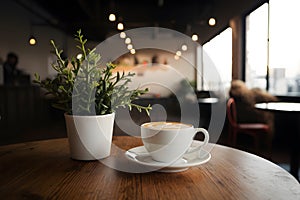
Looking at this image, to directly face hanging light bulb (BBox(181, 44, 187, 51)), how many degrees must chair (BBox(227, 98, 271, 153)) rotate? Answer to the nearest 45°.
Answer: approximately 135° to its left

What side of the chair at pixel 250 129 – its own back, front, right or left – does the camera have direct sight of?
right

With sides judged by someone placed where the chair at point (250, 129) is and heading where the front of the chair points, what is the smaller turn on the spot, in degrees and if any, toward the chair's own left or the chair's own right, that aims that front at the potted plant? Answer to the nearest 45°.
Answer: approximately 90° to the chair's own right

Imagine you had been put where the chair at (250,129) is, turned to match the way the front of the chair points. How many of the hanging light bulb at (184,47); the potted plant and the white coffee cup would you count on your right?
2

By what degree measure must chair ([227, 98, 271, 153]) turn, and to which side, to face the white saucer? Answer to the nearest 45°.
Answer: approximately 90° to its right

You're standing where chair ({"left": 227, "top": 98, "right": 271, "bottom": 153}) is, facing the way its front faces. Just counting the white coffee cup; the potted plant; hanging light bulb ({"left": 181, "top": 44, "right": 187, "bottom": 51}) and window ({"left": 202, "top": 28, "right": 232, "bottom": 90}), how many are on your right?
2

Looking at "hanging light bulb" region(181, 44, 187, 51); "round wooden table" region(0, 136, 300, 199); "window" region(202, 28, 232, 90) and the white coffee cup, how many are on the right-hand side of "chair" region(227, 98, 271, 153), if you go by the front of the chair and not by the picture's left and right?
2

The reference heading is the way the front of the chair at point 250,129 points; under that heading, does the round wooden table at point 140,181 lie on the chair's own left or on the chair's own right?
on the chair's own right

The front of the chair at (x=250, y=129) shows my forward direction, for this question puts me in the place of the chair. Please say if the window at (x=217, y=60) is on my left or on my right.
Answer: on my left

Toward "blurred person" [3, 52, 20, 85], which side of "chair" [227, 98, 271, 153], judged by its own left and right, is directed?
back
